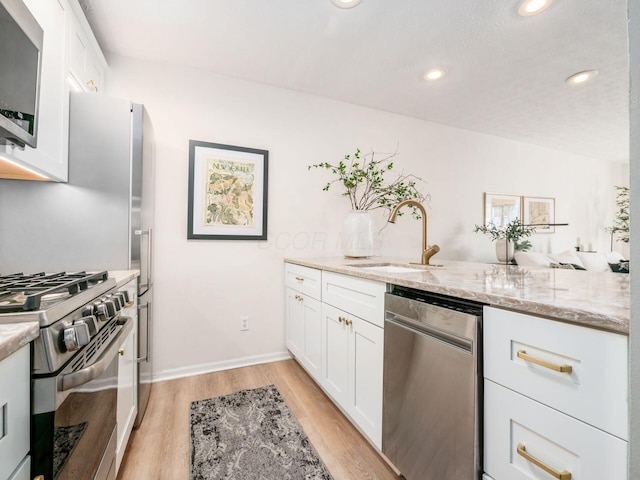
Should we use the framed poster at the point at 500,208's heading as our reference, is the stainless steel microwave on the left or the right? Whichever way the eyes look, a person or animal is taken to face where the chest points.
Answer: on its right

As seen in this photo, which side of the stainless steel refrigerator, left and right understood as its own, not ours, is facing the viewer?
right

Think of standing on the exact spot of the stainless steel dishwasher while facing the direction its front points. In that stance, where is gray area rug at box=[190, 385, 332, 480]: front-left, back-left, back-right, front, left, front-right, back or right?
front-right

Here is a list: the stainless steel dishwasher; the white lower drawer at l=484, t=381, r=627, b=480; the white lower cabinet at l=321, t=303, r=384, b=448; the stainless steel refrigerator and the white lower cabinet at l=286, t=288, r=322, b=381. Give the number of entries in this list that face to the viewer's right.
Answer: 1

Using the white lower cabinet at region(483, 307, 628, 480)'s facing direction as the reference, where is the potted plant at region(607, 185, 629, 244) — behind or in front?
behind

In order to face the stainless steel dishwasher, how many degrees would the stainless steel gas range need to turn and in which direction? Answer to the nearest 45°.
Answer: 0° — it already faces it

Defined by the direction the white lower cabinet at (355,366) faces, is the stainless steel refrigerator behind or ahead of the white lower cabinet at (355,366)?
ahead

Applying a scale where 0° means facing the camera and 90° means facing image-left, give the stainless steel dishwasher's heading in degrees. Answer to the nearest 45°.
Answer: approximately 45°

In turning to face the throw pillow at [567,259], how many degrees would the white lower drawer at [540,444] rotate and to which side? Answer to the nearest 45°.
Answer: approximately 135° to its right

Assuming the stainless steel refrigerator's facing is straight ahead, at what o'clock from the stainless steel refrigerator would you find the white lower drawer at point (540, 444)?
The white lower drawer is roughly at 2 o'clock from the stainless steel refrigerator.

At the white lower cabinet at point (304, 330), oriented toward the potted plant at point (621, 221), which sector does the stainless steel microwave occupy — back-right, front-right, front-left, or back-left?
back-right

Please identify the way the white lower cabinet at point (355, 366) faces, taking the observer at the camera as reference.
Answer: facing the viewer and to the left of the viewer

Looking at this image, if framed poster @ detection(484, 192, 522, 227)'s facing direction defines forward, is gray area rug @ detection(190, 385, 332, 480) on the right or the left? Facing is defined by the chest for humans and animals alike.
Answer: on its right

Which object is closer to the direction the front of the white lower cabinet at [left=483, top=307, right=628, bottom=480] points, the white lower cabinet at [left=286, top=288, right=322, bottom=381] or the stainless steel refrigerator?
the stainless steel refrigerator

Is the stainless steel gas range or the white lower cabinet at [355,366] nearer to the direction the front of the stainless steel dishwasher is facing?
the stainless steel gas range
